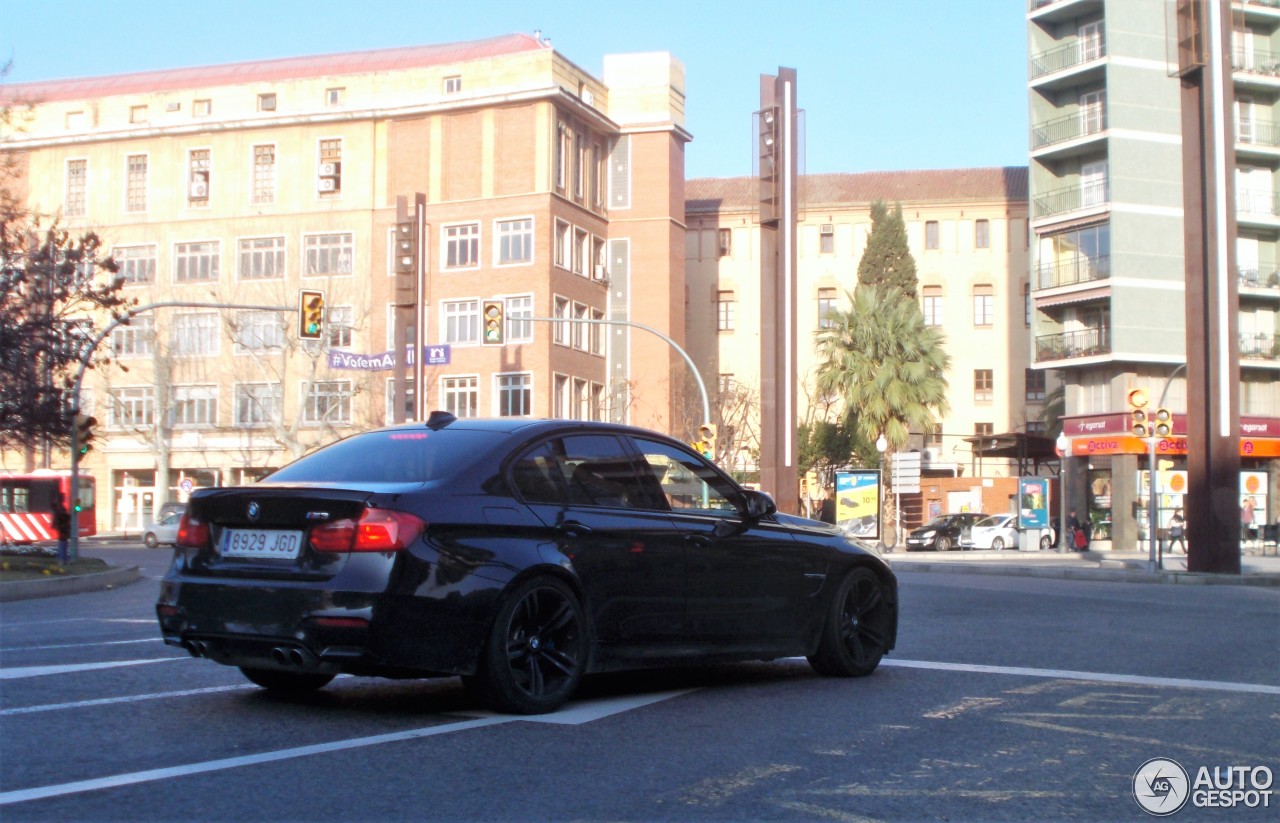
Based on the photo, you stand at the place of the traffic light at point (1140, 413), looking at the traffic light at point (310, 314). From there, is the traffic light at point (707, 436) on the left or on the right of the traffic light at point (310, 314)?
right

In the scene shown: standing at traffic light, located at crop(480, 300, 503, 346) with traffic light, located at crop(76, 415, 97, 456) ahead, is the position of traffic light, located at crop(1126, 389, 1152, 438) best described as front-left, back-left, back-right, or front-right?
back-left

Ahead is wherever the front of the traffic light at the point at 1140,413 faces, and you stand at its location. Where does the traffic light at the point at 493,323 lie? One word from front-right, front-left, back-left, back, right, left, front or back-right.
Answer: front-right

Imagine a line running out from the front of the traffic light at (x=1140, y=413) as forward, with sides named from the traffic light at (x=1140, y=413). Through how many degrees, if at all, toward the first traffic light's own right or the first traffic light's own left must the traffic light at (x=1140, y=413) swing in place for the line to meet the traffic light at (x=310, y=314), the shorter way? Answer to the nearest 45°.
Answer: approximately 45° to the first traffic light's own right

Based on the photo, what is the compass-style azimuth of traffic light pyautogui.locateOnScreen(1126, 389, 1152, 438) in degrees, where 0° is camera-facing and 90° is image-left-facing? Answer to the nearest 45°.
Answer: approximately 45°

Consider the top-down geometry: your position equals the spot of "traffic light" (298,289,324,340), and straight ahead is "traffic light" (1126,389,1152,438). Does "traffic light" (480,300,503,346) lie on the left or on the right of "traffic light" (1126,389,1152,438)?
left

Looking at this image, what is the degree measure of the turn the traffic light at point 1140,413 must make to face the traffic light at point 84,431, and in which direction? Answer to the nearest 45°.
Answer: approximately 45° to its right

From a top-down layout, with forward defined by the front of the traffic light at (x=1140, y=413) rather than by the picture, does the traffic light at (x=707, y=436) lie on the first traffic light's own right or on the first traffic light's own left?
on the first traffic light's own right
